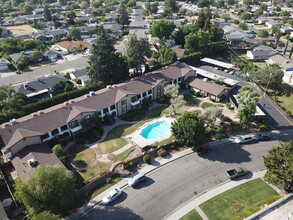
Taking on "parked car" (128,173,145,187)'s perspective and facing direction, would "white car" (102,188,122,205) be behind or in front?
in front

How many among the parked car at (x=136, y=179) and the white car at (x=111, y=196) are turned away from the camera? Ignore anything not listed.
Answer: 0

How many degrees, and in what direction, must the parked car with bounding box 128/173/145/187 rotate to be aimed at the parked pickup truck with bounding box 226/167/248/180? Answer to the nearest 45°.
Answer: approximately 135° to its left

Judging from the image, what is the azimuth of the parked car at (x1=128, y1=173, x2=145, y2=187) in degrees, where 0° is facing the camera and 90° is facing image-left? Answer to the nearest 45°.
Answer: approximately 45°

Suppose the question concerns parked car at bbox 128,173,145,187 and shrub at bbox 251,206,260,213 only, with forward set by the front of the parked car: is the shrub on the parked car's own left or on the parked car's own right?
on the parked car's own left

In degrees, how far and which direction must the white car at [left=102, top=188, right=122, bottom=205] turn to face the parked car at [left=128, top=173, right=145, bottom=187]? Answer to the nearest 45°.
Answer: approximately 180°

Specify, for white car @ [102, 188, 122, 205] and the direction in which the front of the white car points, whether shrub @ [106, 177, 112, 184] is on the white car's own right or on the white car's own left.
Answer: on the white car's own right

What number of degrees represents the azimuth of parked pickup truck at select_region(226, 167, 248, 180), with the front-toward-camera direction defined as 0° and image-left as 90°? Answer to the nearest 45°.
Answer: approximately 225°

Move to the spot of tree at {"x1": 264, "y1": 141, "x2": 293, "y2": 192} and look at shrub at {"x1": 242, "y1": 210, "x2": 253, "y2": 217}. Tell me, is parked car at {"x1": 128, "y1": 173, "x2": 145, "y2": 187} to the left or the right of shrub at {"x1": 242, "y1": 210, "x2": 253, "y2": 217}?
right

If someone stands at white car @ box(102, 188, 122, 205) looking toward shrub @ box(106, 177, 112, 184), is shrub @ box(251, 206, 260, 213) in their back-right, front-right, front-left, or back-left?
back-right
